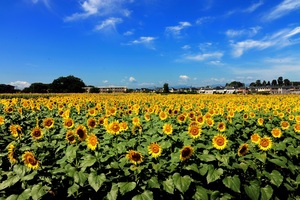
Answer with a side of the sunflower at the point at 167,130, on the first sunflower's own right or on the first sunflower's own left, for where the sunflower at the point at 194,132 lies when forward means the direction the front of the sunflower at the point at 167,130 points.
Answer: on the first sunflower's own left

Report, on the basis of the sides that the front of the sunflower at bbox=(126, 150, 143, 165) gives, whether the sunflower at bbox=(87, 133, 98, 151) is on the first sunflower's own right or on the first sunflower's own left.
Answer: on the first sunflower's own right

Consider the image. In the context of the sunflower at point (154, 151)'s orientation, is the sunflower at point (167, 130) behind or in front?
behind

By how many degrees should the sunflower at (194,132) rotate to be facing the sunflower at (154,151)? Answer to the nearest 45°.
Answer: approximately 45° to its right

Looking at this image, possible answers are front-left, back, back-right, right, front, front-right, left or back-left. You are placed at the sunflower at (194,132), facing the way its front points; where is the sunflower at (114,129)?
right

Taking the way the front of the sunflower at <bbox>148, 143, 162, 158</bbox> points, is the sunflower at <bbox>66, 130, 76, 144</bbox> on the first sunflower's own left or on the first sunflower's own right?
on the first sunflower's own right
